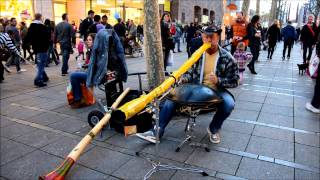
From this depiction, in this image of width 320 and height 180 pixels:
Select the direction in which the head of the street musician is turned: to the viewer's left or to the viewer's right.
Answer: to the viewer's left

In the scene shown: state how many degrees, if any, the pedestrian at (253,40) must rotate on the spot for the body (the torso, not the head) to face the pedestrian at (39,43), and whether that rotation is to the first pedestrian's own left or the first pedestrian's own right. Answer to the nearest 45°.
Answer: approximately 135° to the first pedestrian's own right

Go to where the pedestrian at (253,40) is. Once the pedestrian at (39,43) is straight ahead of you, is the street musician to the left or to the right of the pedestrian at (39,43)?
left

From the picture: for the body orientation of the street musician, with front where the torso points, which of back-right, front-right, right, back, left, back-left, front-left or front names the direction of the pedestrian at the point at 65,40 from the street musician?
right

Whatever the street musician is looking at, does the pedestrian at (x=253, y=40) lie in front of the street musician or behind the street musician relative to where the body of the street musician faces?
behind

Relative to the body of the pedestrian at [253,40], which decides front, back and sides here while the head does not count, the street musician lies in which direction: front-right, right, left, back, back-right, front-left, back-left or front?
right

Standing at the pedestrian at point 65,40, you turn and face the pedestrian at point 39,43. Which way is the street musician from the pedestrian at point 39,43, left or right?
left

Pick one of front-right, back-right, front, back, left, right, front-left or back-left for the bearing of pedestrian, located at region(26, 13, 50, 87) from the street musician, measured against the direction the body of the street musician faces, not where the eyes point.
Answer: right
